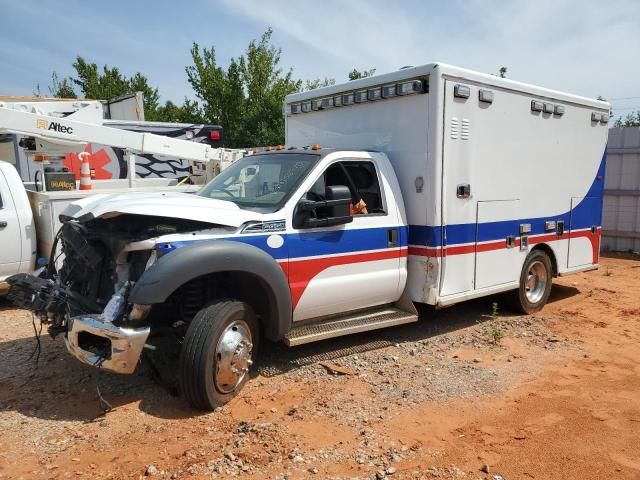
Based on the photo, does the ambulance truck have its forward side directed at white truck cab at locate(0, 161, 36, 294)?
no

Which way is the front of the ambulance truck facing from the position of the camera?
facing the viewer and to the left of the viewer

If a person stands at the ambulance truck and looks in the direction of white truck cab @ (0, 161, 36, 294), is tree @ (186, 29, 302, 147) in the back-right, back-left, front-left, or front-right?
front-right

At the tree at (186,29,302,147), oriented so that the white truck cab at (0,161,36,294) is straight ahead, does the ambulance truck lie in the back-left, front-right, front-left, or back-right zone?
front-left

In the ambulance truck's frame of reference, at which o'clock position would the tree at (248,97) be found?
The tree is roughly at 4 o'clock from the ambulance truck.

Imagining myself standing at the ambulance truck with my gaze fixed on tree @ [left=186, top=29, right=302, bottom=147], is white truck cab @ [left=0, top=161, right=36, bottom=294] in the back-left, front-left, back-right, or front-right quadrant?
front-left

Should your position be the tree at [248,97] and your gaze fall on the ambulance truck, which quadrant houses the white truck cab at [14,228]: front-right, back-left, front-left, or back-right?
front-right
